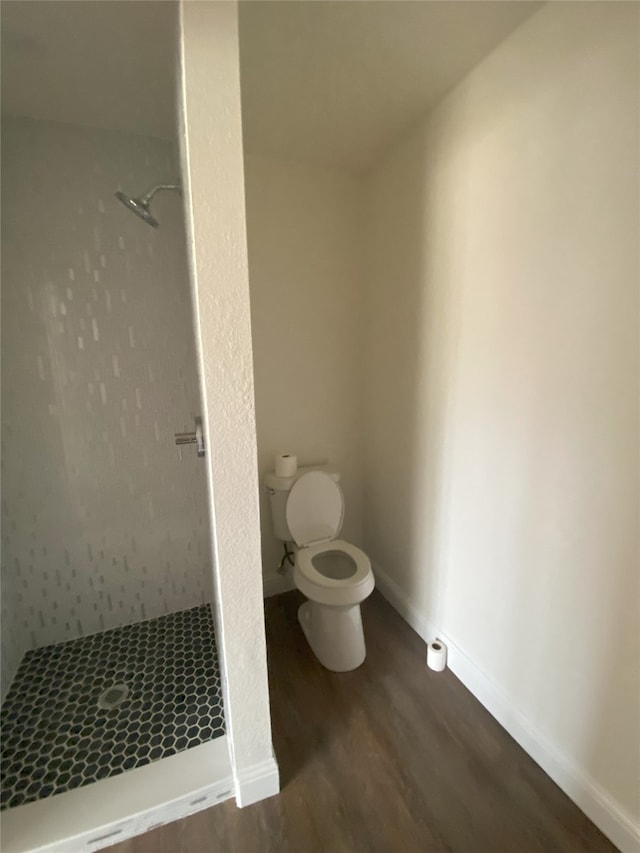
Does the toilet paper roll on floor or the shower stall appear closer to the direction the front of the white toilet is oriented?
the toilet paper roll on floor

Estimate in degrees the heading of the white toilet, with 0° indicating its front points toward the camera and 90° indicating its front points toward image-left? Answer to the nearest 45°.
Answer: approximately 315°

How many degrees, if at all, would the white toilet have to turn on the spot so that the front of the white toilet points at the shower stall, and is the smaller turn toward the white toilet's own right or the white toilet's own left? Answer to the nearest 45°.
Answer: approximately 135° to the white toilet's own right
